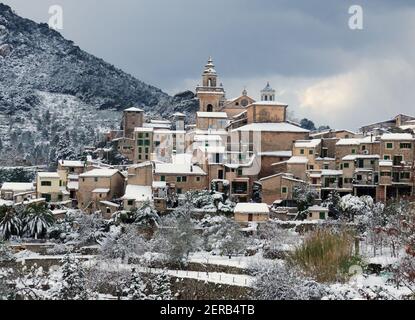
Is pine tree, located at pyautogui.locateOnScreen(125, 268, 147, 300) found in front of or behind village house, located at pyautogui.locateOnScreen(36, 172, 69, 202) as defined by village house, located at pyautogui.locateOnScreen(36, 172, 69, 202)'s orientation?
in front

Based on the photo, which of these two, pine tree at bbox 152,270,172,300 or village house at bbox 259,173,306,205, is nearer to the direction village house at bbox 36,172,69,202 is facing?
the pine tree

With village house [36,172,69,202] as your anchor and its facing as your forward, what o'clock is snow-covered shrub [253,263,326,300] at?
The snow-covered shrub is roughly at 11 o'clock from the village house.

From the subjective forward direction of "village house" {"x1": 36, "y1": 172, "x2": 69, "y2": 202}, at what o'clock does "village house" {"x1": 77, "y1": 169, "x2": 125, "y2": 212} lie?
"village house" {"x1": 77, "y1": 169, "x2": 125, "y2": 212} is roughly at 10 o'clock from "village house" {"x1": 36, "y1": 172, "x2": 69, "y2": 202}.

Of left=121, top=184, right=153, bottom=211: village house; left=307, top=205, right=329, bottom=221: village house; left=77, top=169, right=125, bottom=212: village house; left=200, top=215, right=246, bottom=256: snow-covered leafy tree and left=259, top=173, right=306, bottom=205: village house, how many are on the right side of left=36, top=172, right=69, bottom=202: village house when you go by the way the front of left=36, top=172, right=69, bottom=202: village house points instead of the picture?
0

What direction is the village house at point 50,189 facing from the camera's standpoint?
toward the camera

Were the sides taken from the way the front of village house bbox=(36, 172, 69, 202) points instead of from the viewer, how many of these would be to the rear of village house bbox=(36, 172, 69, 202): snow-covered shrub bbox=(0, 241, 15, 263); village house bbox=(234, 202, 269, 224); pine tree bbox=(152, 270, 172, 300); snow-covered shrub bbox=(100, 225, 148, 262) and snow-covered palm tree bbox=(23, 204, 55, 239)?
0

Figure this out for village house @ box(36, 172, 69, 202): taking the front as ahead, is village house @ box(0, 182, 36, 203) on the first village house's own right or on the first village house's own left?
on the first village house's own right

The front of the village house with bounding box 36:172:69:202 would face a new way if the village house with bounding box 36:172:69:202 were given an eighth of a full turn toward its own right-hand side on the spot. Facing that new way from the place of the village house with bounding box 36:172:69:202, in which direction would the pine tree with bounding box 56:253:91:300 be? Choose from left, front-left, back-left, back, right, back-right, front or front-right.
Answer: front-left

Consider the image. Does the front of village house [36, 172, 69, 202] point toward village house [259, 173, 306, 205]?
no

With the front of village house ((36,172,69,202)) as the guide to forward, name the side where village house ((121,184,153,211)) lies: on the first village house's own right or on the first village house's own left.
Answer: on the first village house's own left

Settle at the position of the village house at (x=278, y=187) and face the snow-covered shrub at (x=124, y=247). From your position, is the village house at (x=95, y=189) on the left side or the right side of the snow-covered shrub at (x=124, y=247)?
right

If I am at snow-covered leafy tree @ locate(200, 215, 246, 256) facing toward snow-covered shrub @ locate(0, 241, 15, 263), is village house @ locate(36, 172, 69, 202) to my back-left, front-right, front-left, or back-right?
front-right

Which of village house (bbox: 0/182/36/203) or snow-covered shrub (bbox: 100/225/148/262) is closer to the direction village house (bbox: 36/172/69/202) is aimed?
the snow-covered shrub
